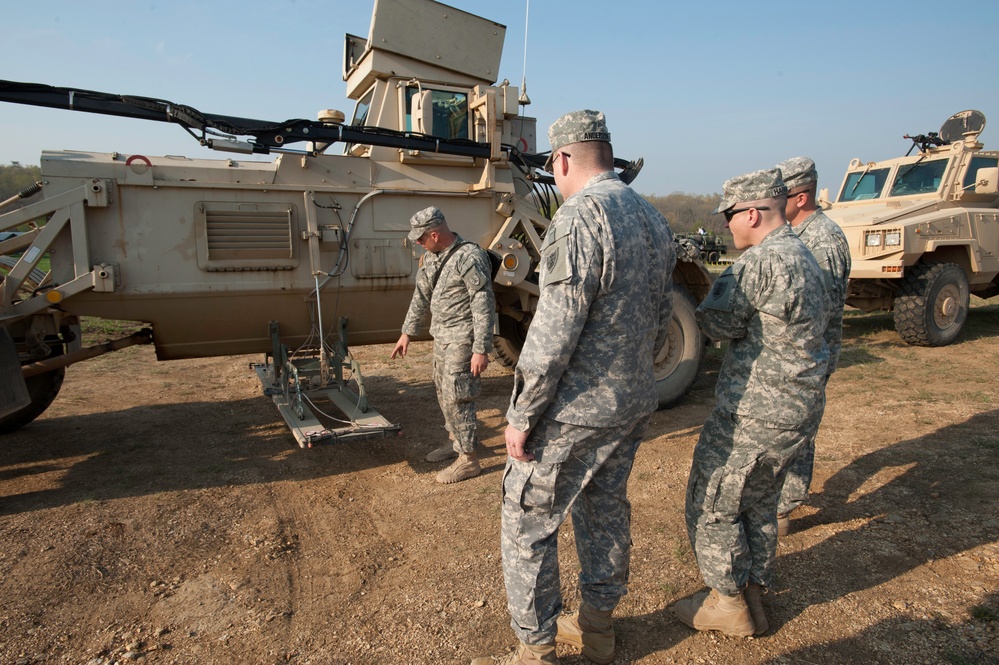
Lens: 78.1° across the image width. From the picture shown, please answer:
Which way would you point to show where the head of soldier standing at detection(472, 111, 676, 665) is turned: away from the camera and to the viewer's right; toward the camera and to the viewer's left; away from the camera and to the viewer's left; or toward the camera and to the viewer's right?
away from the camera and to the viewer's left

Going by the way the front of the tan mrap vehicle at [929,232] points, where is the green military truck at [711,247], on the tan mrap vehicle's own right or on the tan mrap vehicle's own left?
on the tan mrap vehicle's own right

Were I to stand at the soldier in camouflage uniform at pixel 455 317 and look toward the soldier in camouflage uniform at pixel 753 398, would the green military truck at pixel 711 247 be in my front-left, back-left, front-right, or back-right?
back-left

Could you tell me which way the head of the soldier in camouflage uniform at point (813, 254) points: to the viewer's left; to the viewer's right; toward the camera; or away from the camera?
to the viewer's left

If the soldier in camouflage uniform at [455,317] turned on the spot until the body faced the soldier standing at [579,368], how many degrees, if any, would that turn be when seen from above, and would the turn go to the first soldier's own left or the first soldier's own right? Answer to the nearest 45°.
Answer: approximately 45° to the first soldier's own left

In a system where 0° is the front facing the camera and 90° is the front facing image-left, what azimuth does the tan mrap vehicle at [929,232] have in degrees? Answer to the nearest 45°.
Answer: approximately 45°

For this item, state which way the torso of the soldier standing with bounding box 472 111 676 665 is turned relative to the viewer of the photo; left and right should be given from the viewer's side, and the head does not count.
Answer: facing away from the viewer and to the left of the viewer

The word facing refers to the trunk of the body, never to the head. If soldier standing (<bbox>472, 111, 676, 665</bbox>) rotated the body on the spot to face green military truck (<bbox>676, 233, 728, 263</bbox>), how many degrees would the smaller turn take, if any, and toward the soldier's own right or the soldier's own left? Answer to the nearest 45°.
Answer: approximately 45° to the soldier's own right
